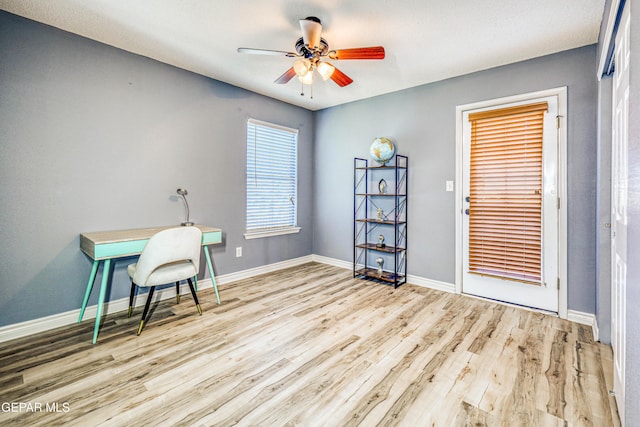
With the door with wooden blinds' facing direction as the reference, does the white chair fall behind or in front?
in front

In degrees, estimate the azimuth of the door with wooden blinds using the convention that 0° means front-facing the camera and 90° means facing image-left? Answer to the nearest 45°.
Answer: approximately 45°

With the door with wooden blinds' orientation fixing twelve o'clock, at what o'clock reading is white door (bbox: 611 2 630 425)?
The white door is roughly at 10 o'clock from the door with wooden blinds.

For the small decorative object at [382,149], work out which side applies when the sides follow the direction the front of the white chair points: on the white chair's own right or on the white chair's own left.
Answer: on the white chair's own right

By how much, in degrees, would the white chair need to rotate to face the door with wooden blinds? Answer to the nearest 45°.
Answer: approximately 135° to its right

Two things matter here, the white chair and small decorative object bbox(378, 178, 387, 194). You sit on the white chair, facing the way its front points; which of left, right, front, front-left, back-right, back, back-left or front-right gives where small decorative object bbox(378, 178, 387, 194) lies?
back-right

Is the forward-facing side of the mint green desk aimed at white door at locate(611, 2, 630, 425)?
yes

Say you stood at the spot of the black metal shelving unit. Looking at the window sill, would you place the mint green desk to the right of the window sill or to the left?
left

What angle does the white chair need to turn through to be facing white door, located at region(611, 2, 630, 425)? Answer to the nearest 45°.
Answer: approximately 180°

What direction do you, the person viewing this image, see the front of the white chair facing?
facing away from the viewer and to the left of the viewer
